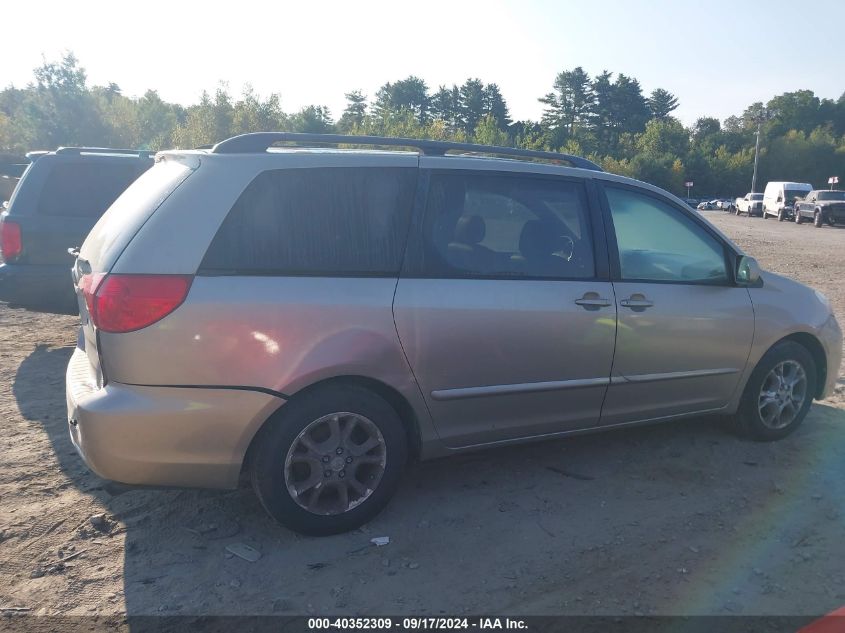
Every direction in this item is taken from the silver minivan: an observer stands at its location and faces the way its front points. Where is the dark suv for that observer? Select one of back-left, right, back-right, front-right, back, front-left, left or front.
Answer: left

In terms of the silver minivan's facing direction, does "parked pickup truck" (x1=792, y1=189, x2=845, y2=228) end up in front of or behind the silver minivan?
in front

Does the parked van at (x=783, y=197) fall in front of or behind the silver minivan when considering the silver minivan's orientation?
in front

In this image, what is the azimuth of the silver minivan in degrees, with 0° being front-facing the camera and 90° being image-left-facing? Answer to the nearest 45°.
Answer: approximately 225°

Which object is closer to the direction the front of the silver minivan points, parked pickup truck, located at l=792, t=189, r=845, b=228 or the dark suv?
the parked pickup truck
